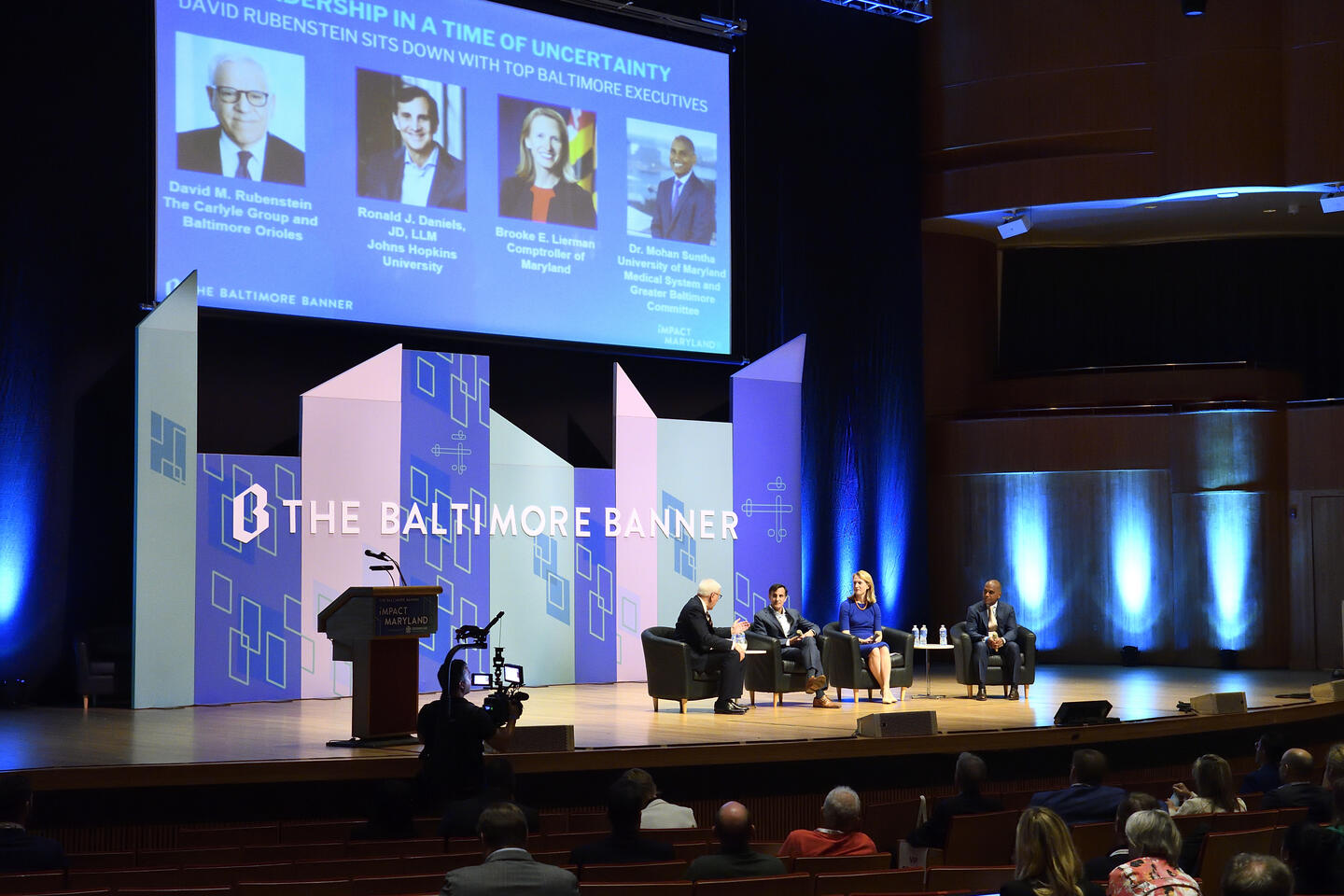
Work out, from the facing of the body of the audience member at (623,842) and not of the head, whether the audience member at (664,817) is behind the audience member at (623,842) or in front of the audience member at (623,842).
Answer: in front

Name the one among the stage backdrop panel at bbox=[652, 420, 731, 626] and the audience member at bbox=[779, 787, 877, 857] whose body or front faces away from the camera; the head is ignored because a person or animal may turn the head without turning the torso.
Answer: the audience member

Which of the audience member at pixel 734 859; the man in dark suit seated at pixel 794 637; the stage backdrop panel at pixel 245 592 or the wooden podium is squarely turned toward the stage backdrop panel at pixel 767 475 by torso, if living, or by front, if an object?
the audience member

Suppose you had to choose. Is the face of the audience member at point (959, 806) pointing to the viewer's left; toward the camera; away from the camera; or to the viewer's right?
away from the camera

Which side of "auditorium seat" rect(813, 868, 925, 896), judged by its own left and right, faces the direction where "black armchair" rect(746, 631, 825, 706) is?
front

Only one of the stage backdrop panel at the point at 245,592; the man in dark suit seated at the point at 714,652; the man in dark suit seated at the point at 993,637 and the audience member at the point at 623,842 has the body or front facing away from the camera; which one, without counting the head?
the audience member

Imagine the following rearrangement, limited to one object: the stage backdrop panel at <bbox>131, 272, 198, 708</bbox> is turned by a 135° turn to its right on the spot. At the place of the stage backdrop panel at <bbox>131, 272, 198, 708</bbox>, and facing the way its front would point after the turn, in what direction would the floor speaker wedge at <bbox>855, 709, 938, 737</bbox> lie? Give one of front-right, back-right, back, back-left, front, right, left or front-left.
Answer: back-left

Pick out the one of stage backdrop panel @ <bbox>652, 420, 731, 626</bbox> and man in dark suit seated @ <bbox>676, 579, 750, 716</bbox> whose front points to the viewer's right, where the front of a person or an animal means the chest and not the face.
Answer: the man in dark suit seated

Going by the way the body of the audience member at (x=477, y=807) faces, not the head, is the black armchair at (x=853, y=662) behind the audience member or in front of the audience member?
in front

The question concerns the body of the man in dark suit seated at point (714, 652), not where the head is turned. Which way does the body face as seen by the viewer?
to the viewer's right
